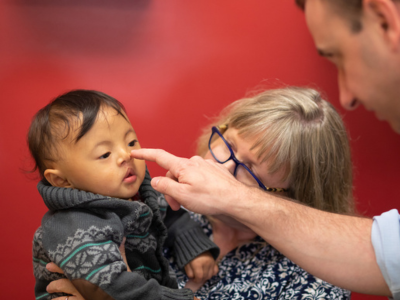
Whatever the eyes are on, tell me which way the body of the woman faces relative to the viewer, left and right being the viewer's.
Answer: facing the viewer and to the left of the viewer

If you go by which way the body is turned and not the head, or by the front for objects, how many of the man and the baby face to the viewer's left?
1

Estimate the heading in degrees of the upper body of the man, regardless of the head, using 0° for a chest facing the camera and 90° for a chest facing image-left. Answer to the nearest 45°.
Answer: approximately 90°

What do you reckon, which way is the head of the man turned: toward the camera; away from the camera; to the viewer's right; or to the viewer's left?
to the viewer's left

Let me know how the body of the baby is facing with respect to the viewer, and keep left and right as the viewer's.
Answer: facing the viewer and to the right of the viewer

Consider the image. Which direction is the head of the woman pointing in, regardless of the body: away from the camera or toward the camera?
toward the camera
